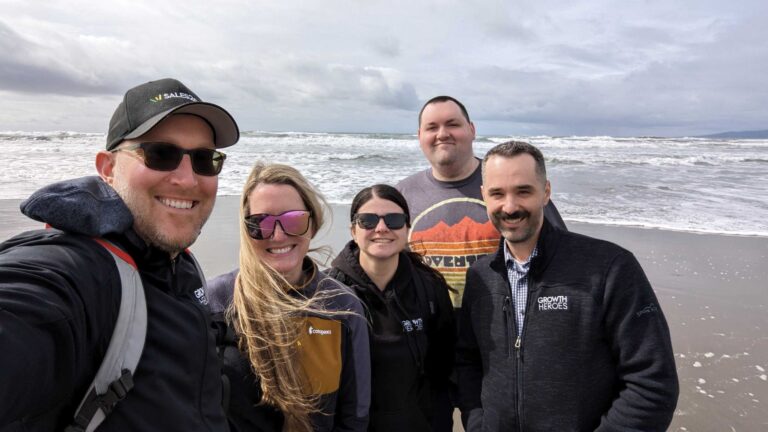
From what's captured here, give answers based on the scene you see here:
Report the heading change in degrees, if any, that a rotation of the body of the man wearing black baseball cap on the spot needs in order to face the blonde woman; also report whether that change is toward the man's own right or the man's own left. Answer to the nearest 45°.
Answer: approximately 90° to the man's own left

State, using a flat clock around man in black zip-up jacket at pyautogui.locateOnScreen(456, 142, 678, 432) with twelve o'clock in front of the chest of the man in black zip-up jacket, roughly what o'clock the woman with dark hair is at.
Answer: The woman with dark hair is roughly at 2 o'clock from the man in black zip-up jacket.

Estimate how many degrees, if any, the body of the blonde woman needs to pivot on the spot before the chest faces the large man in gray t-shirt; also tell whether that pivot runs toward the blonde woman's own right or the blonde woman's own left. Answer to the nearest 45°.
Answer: approximately 135° to the blonde woman's own left

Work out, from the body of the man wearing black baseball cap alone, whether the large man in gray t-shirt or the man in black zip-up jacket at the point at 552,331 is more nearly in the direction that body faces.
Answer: the man in black zip-up jacket

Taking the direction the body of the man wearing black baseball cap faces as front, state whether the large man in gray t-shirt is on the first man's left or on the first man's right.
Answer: on the first man's left

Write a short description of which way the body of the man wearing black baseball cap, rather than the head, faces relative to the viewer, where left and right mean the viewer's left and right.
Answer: facing the viewer and to the right of the viewer

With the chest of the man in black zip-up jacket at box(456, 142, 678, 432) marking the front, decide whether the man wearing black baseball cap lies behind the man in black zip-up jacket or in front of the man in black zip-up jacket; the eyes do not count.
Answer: in front
